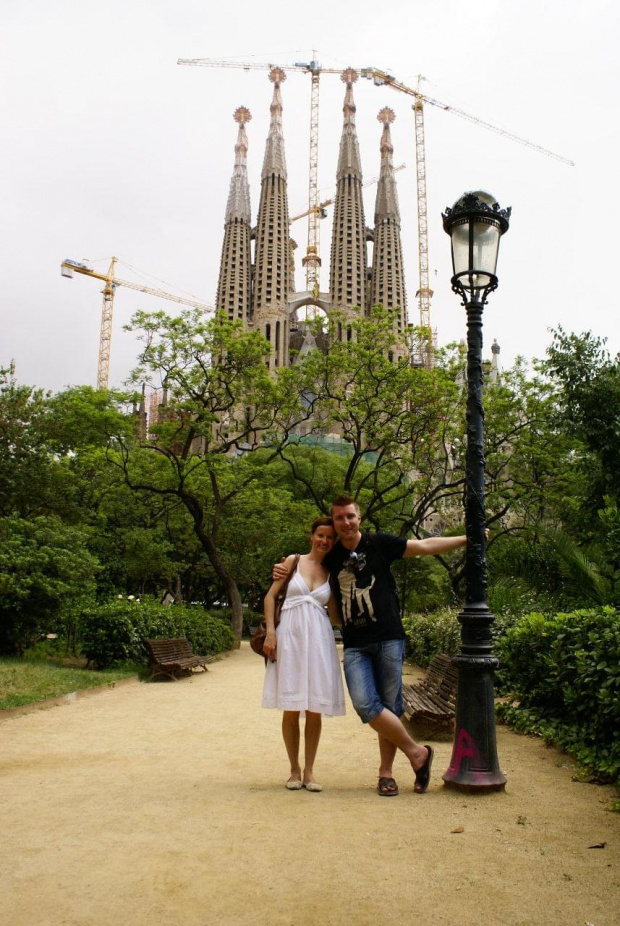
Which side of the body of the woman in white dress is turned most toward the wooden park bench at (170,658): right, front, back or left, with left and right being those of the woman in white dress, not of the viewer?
back

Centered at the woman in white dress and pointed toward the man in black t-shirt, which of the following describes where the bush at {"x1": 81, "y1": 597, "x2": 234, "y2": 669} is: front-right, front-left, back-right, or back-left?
back-left

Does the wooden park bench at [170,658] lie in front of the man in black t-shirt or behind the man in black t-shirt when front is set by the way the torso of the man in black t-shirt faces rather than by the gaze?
behind

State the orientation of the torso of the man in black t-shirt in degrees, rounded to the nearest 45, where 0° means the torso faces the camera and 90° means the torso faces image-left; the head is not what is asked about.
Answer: approximately 0°

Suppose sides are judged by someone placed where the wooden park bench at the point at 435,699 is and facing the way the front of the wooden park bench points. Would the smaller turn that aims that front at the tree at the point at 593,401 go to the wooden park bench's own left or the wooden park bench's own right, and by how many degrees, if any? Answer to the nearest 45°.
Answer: approximately 180°

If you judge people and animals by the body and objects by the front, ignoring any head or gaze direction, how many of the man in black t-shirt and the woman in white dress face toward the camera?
2

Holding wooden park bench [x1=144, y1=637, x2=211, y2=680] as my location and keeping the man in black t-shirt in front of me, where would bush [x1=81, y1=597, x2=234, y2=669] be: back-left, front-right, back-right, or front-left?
back-right

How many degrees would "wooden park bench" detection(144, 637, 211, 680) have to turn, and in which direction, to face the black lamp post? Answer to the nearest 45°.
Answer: approximately 45° to its right
